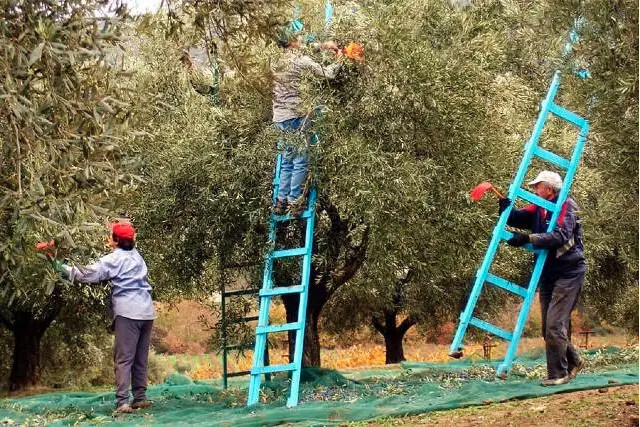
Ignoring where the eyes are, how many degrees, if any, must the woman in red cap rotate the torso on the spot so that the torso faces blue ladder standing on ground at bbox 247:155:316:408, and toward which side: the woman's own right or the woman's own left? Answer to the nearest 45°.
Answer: approximately 135° to the woman's own right

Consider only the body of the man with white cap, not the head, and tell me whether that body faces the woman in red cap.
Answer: yes

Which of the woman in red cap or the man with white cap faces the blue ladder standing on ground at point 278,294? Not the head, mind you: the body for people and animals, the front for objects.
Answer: the man with white cap

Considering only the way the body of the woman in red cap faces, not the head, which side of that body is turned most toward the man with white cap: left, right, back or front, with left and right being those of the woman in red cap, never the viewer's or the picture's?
back

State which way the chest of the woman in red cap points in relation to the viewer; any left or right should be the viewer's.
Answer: facing away from the viewer and to the left of the viewer

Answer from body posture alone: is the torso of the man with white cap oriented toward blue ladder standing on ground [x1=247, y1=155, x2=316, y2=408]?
yes

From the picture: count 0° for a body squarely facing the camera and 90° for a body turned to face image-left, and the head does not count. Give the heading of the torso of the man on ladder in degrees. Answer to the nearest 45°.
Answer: approximately 225°

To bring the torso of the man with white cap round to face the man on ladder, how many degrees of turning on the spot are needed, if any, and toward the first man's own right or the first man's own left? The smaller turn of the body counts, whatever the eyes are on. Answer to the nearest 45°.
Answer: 0° — they already face them

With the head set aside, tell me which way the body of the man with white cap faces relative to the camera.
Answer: to the viewer's left

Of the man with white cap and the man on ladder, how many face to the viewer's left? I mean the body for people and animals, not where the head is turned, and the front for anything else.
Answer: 1

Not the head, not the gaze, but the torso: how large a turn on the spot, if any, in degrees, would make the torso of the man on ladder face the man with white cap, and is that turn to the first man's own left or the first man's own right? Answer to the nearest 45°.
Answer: approximately 45° to the first man's own right

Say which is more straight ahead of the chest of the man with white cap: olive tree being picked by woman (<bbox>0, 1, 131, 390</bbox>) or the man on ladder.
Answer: the man on ladder
